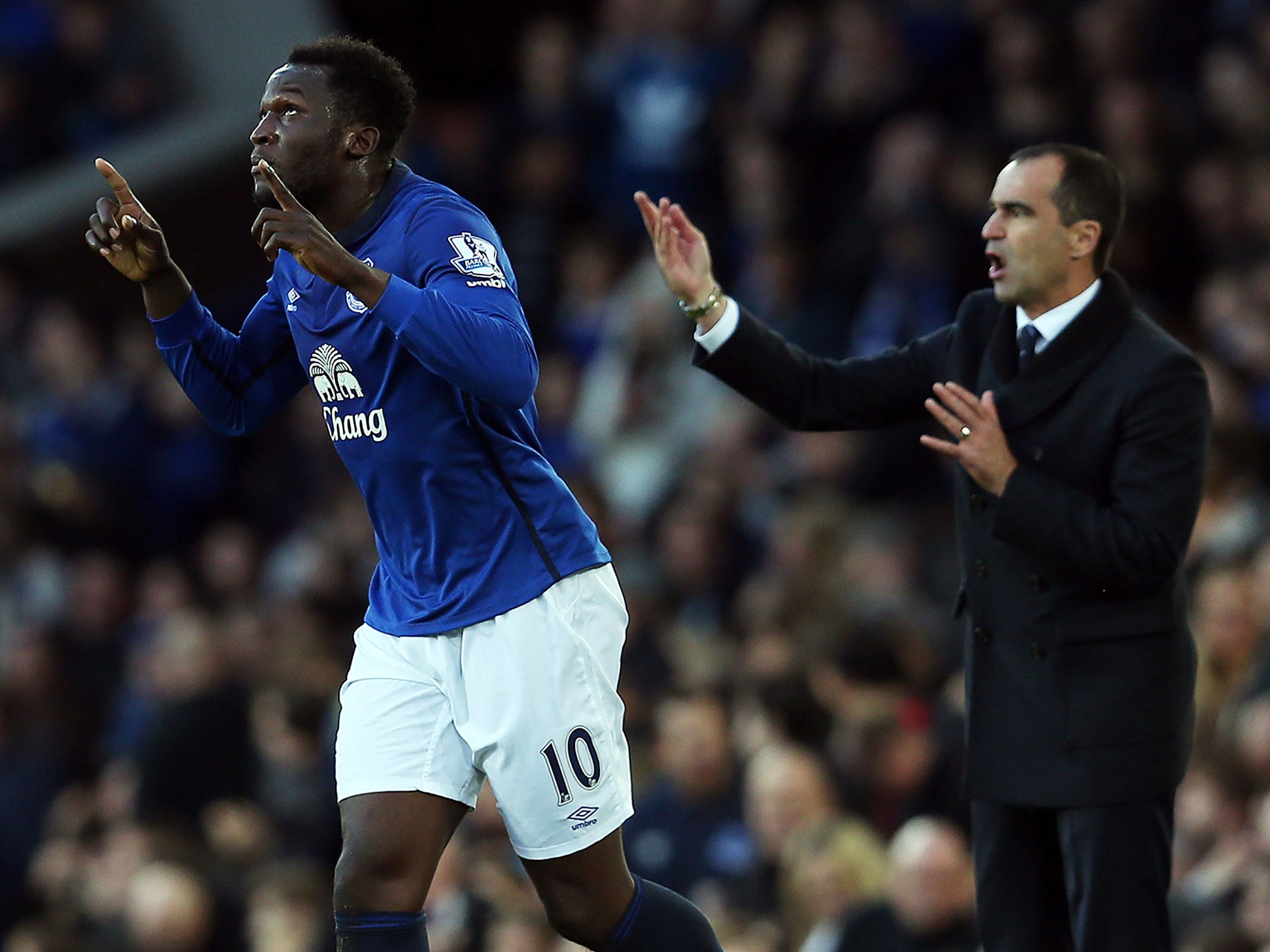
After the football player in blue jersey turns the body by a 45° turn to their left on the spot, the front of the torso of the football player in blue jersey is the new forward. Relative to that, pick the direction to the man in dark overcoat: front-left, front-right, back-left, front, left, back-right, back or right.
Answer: left

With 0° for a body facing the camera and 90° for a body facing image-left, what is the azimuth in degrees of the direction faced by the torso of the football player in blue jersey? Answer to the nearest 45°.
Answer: approximately 45°
